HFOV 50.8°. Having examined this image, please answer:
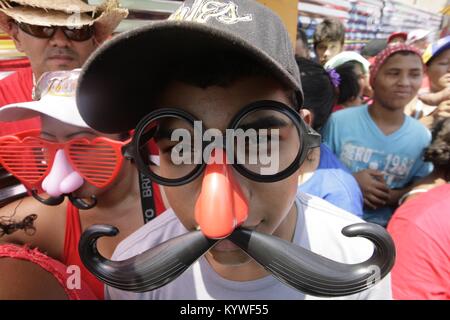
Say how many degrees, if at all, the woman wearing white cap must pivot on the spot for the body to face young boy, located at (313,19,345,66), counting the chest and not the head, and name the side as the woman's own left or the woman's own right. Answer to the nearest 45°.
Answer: approximately 135° to the woman's own left

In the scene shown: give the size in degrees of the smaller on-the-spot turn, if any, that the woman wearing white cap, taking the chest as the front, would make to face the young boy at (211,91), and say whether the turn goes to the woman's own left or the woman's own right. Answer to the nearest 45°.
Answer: approximately 45° to the woman's own left

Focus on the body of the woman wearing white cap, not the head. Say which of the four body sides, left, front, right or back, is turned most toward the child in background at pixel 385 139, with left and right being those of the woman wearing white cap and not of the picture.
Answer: left

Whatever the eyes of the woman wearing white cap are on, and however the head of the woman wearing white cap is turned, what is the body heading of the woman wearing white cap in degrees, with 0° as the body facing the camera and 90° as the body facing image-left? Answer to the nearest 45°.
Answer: approximately 0°

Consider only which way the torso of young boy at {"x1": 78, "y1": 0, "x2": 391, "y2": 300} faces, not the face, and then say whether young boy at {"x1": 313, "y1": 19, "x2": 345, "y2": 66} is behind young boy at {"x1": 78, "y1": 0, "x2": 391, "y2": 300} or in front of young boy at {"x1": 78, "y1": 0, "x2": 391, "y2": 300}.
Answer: behind

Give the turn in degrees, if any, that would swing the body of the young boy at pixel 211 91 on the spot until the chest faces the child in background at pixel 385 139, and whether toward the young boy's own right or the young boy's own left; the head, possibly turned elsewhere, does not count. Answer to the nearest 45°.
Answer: approximately 135° to the young boy's own left

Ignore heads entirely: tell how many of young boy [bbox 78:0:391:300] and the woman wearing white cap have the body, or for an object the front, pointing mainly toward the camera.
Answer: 2

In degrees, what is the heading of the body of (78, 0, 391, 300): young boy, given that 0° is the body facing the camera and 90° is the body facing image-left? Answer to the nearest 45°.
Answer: approximately 0°
